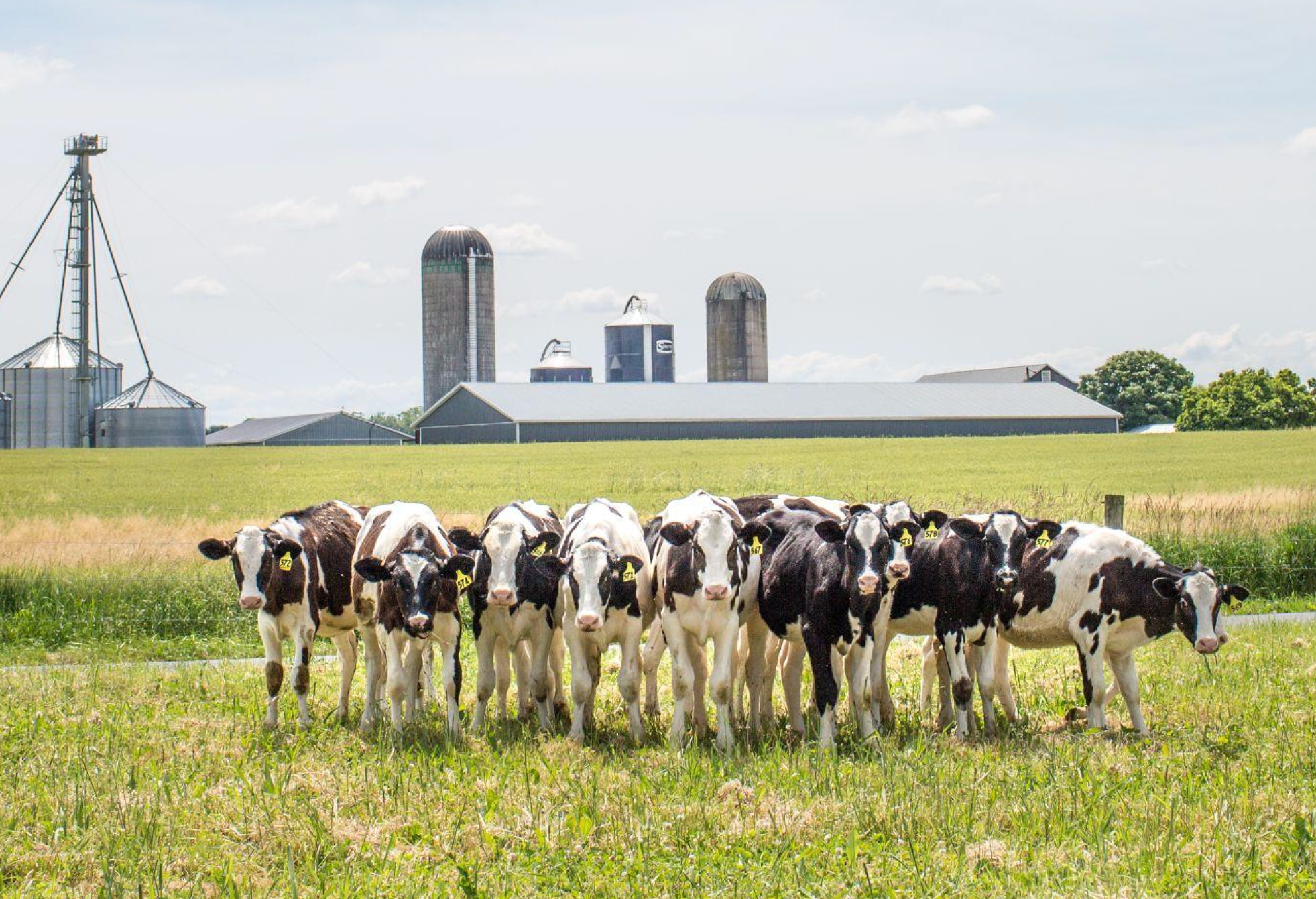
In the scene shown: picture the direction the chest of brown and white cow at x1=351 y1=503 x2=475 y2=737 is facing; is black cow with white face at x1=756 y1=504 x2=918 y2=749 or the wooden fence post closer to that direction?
the black cow with white face

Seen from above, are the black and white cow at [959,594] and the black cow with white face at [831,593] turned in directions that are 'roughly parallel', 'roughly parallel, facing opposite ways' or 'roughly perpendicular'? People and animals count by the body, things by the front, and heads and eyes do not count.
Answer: roughly parallel

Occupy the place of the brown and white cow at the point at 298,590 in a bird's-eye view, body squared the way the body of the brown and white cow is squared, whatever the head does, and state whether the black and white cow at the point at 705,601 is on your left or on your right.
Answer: on your left

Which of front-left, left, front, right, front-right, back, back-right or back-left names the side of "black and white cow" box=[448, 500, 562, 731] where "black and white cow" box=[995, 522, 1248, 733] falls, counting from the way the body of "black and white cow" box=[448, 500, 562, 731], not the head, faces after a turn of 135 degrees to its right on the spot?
back-right

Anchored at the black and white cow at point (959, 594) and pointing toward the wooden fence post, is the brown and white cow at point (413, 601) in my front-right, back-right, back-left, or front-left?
back-left

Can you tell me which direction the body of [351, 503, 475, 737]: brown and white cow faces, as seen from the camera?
toward the camera

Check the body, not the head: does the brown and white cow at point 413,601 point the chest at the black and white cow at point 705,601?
no

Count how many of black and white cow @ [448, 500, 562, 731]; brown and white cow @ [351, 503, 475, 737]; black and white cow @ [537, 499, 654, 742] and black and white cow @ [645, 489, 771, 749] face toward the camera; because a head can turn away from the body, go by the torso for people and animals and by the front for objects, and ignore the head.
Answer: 4

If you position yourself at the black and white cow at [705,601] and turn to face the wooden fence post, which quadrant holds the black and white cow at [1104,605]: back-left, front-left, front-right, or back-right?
front-right

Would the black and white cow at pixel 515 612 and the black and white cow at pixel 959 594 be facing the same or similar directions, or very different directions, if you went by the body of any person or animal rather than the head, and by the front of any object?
same or similar directions

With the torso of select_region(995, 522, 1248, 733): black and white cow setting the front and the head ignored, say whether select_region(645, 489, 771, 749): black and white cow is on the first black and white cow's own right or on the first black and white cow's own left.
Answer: on the first black and white cow's own right

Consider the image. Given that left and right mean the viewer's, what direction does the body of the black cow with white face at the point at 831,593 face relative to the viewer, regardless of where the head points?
facing the viewer and to the right of the viewer

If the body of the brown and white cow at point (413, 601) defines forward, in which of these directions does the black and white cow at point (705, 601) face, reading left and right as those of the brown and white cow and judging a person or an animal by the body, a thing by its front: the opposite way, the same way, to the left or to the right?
the same way

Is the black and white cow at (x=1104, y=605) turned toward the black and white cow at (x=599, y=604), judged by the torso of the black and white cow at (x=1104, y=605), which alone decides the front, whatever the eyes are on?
no

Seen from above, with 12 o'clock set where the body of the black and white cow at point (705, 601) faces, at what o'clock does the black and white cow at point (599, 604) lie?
the black and white cow at point (599, 604) is roughly at 3 o'clock from the black and white cow at point (705, 601).

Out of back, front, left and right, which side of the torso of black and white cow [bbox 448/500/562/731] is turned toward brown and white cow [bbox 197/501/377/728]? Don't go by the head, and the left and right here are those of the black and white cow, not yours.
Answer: right

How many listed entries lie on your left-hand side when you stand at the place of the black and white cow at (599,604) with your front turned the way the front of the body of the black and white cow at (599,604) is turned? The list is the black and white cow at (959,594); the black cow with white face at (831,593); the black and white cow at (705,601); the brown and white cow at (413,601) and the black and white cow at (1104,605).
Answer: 4

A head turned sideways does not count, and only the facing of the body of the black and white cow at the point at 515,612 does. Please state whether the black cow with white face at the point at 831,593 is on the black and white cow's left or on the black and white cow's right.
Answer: on the black and white cow's left

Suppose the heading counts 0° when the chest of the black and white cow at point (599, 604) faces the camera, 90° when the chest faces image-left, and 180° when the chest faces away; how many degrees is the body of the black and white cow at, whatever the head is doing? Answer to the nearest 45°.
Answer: approximately 0°

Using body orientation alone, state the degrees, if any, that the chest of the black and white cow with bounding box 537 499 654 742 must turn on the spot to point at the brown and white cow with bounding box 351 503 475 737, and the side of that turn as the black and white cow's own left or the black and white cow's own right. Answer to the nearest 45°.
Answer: approximately 90° to the black and white cow's own right

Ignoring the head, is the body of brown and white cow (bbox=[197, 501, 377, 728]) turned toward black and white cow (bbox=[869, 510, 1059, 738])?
no
